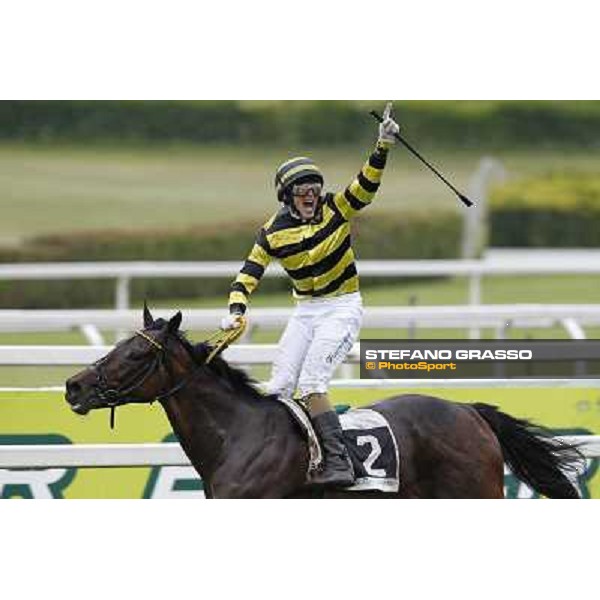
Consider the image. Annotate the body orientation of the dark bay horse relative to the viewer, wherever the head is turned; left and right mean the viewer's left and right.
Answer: facing to the left of the viewer
